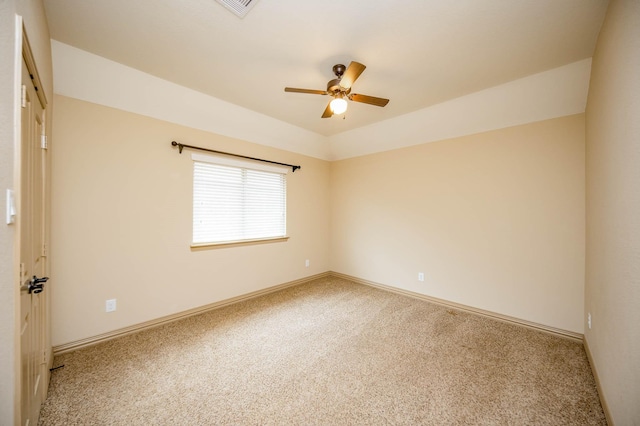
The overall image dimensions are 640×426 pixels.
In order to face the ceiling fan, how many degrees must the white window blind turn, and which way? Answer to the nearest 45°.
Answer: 0° — it already faces it

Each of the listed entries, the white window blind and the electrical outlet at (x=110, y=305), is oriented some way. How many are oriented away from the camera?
0

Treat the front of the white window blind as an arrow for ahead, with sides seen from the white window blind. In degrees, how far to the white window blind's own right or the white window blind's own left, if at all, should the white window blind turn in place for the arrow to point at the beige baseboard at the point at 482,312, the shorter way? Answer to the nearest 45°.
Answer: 0° — it already faces it

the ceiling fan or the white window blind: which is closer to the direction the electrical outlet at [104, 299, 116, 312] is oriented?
the ceiling fan

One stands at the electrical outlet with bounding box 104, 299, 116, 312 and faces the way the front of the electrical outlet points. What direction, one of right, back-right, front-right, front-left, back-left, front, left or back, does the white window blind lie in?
front-left

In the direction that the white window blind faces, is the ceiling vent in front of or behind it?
in front

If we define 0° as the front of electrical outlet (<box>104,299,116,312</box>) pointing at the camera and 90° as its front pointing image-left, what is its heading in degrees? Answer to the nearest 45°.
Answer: approximately 315°

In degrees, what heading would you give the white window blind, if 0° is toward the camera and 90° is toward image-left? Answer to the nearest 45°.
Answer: approximately 315°

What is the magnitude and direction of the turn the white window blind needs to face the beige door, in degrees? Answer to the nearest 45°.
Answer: approximately 90° to its right

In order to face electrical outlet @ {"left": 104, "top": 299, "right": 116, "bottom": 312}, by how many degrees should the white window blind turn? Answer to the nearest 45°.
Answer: approximately 90° to its right
